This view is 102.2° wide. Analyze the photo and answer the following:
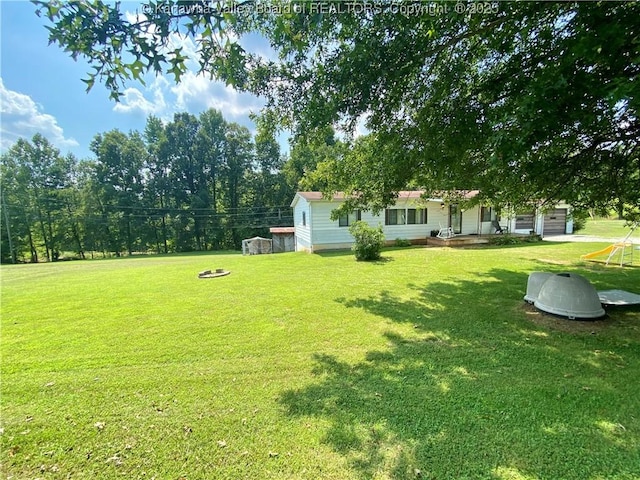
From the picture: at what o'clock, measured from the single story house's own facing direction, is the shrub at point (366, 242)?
The shrub is roughly at 2 o'clock from the single story house.

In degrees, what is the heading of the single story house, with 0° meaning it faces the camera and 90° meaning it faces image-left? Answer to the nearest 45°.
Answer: approximately 315°

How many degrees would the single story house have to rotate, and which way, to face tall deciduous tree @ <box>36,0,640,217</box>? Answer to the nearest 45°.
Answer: approximately 45° to its right

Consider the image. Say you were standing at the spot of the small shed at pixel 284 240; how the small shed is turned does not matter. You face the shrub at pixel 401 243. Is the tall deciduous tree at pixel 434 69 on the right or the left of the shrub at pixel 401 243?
right

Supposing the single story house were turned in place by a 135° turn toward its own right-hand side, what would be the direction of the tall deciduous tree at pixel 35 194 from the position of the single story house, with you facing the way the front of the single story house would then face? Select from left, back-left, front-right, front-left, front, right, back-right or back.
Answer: front

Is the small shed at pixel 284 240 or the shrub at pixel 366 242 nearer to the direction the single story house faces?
the shrub

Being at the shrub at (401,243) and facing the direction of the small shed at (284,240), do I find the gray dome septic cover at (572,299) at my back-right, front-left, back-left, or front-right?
back-left
